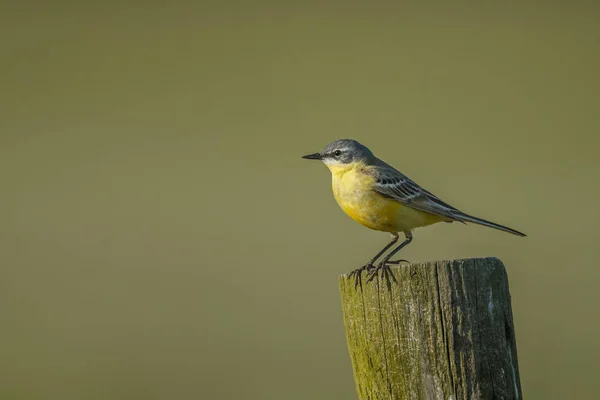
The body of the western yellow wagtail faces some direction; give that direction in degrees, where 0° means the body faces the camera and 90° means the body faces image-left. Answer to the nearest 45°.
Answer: approximately 90°
